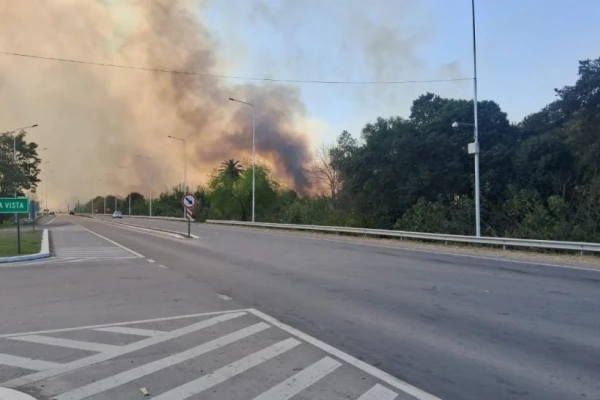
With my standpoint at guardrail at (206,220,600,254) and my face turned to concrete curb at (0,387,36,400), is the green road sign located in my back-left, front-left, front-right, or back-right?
front-right

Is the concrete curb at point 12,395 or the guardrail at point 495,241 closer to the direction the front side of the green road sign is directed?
the concrete curb

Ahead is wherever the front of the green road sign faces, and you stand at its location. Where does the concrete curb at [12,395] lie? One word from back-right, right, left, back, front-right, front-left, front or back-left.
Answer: front

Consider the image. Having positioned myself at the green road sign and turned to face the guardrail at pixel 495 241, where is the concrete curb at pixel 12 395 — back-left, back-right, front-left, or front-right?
front-right

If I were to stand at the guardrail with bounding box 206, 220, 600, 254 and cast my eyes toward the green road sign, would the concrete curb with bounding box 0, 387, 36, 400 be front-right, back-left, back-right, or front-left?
front-left

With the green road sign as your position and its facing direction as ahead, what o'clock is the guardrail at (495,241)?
The guardrail is roughly at 10 o'clock from the green road sign.

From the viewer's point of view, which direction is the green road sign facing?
toward the camera
